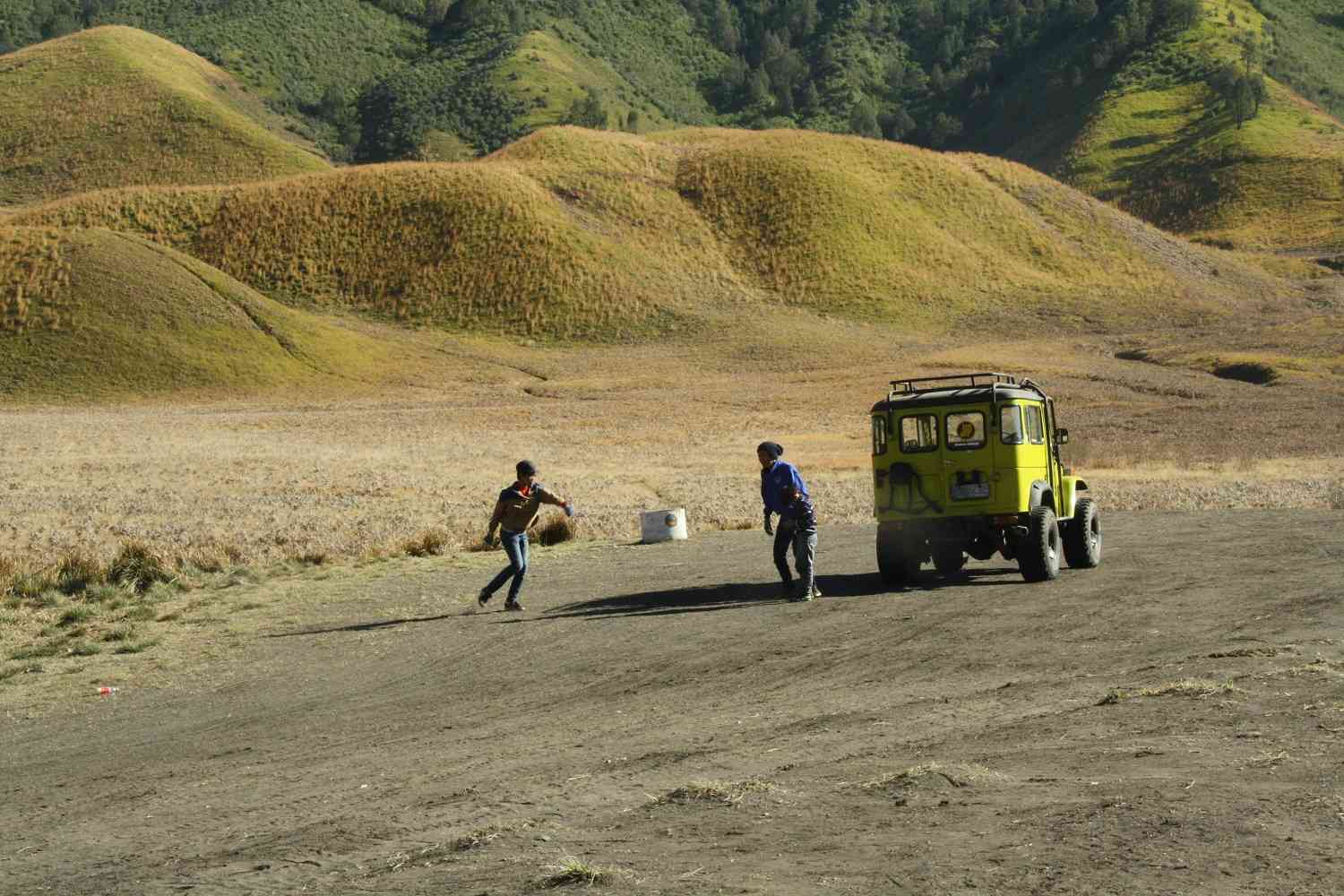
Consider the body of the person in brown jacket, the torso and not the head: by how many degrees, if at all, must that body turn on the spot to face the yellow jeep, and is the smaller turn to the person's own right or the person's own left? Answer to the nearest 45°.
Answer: approximately 45° to the person's own left

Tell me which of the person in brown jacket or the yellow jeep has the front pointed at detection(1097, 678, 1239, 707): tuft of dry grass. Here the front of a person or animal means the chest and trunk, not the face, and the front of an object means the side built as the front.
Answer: the person in brown jacket

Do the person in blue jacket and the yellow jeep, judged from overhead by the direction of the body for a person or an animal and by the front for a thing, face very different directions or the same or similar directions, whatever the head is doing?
very different directions

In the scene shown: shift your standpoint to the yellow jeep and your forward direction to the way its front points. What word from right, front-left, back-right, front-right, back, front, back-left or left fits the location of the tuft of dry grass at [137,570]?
back-left

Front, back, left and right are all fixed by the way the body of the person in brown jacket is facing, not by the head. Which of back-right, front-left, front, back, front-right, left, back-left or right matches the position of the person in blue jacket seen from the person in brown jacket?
front-left

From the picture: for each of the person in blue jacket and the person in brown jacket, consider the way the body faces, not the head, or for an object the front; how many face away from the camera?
0

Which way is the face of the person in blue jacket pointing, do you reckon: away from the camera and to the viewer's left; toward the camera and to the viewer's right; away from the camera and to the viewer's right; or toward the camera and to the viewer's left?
toward the camera and to the viewer's left

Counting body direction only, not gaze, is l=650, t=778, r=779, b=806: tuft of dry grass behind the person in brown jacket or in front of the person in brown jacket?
in front

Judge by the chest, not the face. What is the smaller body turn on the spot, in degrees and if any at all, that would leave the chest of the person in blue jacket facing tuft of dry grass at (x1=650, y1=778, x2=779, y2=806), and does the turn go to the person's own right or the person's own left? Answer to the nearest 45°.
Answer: approximately 45° to the person's own left

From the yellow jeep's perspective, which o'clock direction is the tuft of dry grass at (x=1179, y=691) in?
The tuft of dry grass is roughly at 4 o'clock from the yellow jeep.

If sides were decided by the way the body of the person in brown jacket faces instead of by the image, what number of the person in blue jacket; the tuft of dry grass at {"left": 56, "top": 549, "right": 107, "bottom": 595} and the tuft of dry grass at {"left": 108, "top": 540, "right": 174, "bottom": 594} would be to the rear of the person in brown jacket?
2

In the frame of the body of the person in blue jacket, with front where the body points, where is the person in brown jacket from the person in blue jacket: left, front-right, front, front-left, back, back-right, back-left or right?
front-right

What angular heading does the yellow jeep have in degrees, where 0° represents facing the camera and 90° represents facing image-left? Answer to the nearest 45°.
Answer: approximately 225°

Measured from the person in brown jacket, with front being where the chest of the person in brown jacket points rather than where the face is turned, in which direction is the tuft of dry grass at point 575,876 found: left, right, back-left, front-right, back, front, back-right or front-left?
front-right

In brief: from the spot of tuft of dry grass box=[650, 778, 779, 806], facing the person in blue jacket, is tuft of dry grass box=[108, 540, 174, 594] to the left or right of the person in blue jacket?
left
